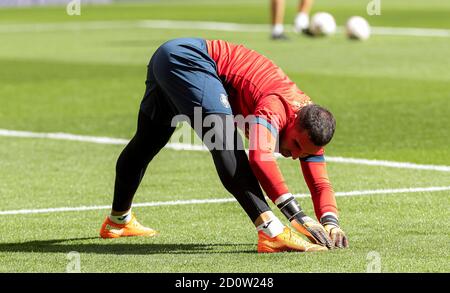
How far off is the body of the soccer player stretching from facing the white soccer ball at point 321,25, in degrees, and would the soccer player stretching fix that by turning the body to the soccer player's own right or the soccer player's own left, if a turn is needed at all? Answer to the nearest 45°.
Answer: approximately 90° to the soccer player's own left

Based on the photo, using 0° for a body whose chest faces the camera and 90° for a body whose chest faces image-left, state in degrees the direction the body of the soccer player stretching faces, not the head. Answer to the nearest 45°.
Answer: approximately 270°

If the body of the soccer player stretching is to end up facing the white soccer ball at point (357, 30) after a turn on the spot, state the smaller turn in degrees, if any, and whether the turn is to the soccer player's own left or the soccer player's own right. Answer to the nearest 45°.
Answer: approximately 90° to the soccer player's own left
